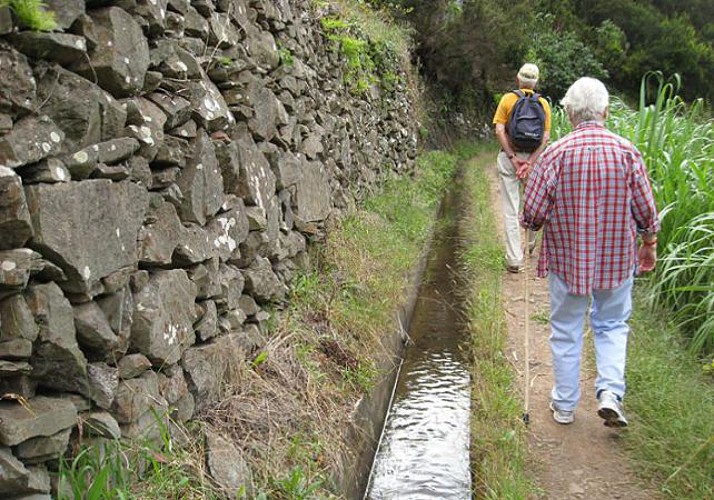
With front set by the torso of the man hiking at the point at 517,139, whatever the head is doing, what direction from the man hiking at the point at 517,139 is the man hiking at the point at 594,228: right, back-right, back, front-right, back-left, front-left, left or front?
back

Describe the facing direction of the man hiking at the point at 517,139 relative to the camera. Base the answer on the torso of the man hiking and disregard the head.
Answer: away from the camera

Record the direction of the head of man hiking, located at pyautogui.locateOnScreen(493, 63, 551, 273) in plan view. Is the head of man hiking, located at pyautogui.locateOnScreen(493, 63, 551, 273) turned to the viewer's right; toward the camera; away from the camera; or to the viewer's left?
away from the camera

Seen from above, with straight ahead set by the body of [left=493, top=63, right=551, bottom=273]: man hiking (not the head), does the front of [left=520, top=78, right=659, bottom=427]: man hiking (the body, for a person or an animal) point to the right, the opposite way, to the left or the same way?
the same way

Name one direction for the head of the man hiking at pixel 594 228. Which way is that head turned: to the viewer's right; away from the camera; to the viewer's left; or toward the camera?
away from the camera

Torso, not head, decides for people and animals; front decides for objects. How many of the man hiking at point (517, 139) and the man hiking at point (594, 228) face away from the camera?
2

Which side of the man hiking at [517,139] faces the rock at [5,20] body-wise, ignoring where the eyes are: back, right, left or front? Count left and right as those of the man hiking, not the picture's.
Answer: back

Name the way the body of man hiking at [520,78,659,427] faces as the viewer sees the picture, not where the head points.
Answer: away from the camera

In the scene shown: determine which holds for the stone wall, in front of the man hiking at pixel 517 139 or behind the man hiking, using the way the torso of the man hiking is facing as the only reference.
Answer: behind

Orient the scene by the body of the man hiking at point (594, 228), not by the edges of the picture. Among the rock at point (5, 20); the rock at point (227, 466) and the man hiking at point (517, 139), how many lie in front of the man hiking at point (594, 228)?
1
